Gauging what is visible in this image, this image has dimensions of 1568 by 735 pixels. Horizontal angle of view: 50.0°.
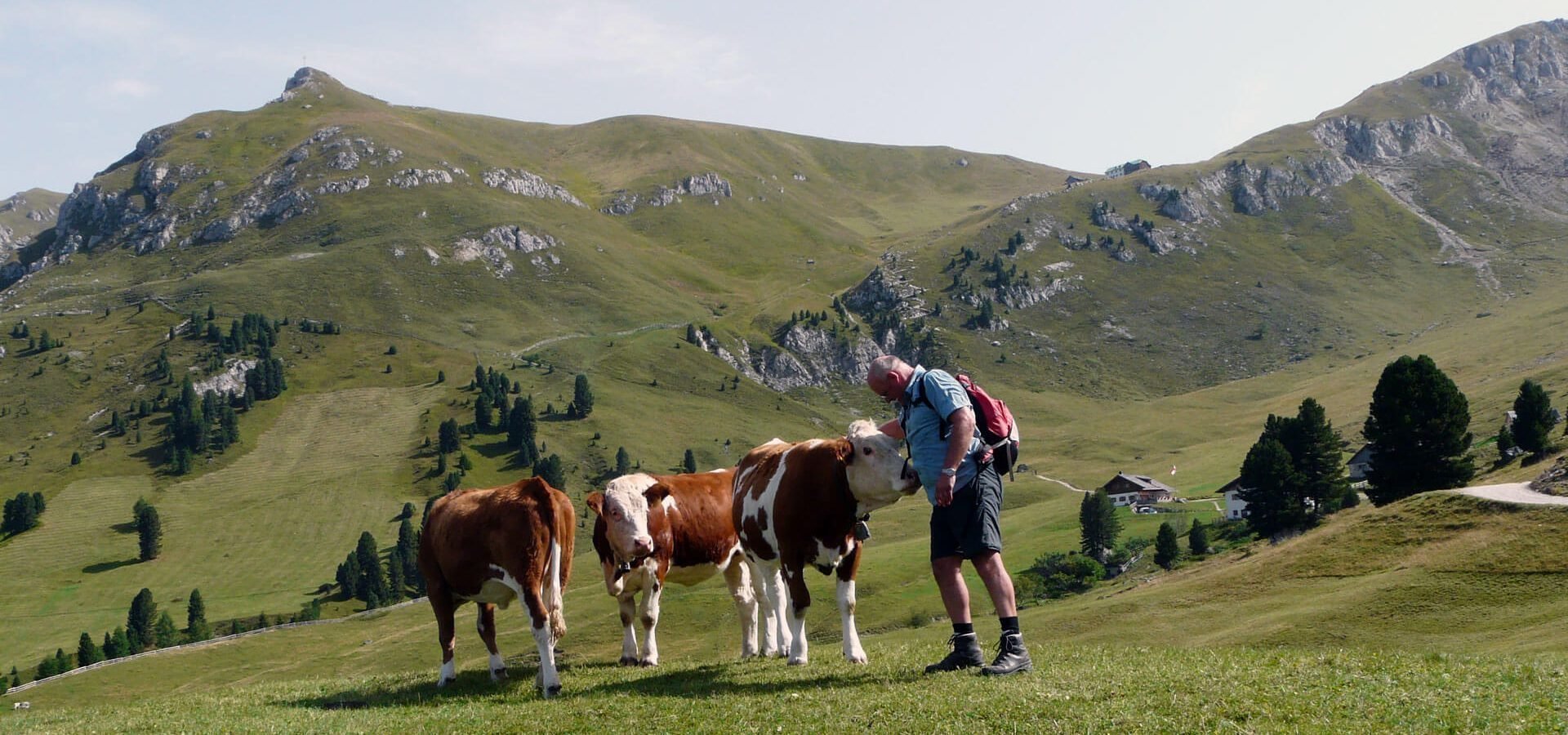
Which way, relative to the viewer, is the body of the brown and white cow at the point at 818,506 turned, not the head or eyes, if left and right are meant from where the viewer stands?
facing the viewer and to the right of the viewer

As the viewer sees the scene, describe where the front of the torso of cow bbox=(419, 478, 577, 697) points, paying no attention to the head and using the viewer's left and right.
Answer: facing away from the viewer and to the left of the viewer

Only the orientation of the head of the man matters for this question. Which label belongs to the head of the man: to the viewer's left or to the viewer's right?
to the viewer's left

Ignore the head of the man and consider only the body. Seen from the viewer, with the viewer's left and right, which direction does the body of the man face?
facing to the left of the viewer

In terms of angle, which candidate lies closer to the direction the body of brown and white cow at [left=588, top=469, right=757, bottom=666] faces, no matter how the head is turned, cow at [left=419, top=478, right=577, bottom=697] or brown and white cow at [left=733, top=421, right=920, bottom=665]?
the cow

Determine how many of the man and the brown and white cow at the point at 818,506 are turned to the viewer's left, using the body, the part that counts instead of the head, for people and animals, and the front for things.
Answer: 1

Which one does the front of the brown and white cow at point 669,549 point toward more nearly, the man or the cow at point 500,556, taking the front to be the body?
the cow

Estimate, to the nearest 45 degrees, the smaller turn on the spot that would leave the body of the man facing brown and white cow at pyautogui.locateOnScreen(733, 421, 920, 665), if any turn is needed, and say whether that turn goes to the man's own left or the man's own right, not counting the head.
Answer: approximately 45° to the man's own right
